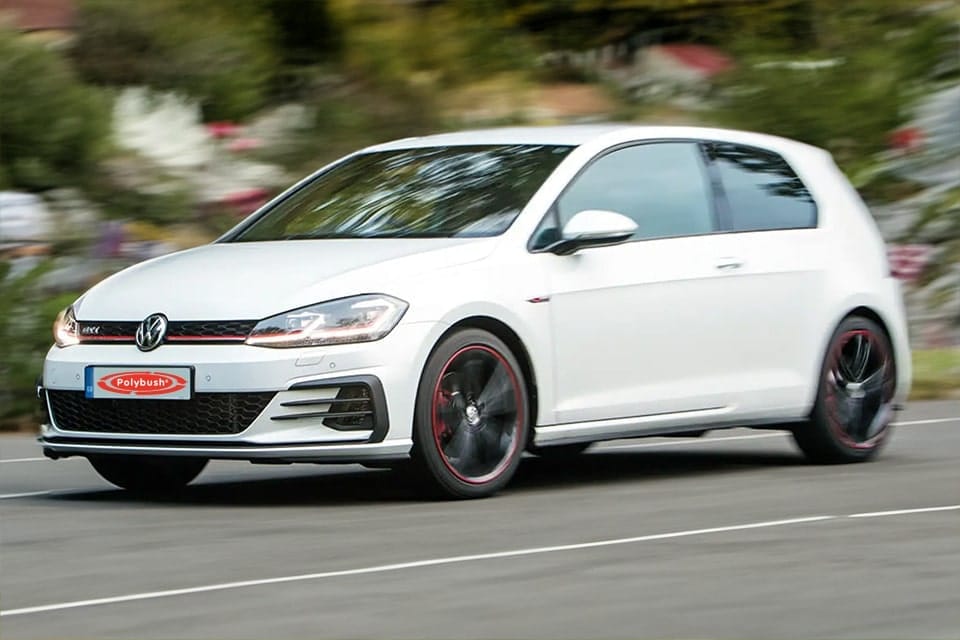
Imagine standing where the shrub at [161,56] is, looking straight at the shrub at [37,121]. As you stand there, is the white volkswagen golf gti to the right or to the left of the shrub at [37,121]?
left

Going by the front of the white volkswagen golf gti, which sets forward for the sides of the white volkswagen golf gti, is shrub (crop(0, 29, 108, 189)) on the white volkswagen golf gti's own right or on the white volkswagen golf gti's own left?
on the white volkswagen golf gti's own right

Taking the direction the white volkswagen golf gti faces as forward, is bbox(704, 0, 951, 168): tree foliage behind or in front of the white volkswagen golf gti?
behind

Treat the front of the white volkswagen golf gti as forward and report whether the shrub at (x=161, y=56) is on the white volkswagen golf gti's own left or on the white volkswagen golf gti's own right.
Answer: on the white volkswagen golf gti's own right

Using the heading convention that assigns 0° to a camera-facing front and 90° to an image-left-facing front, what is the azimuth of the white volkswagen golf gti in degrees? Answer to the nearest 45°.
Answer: approximately 45°

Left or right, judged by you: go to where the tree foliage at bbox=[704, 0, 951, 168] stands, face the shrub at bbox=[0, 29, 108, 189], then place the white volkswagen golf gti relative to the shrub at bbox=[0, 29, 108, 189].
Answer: left
